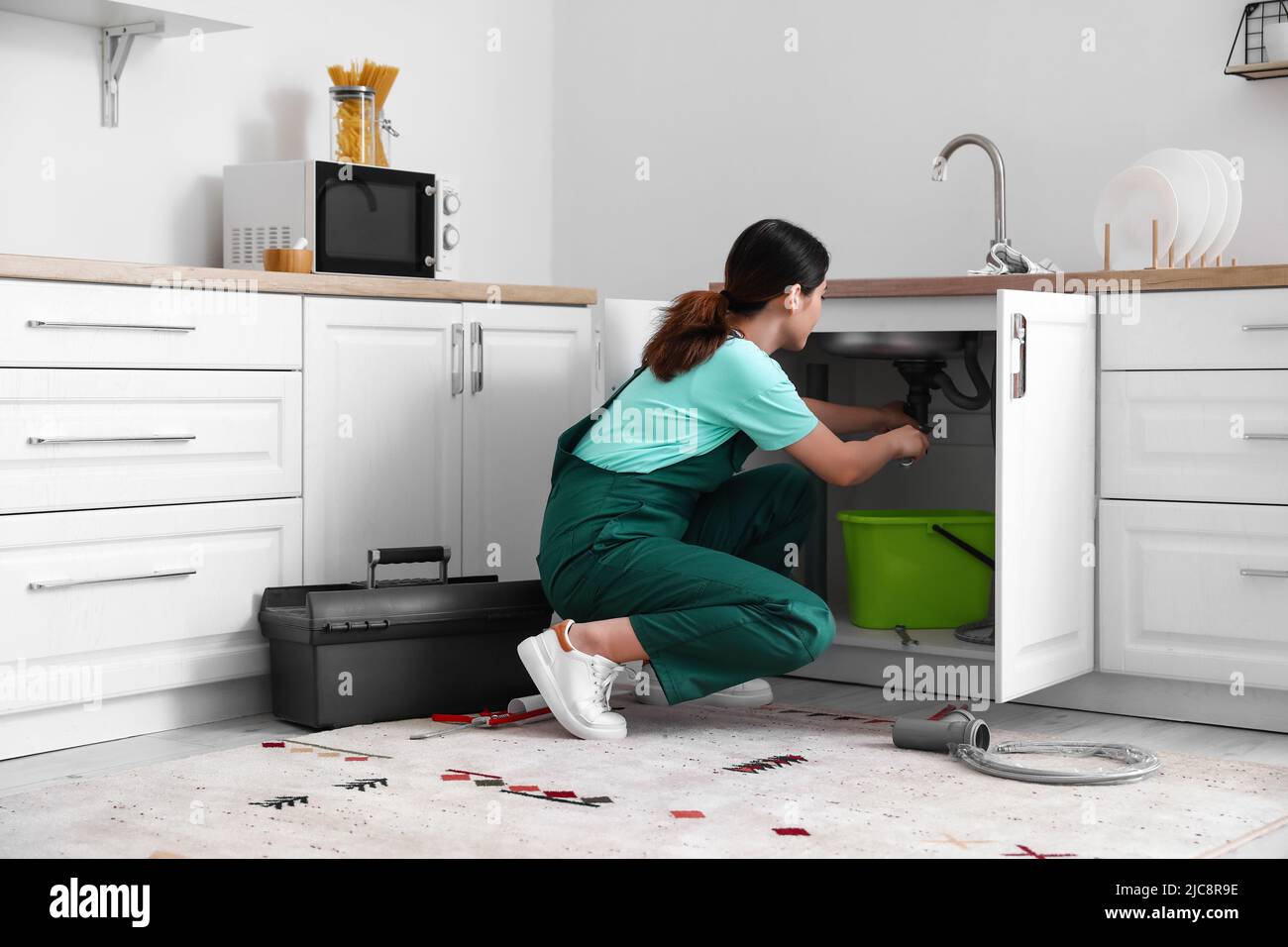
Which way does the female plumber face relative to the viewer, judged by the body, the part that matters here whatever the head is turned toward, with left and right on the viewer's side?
facing away from the viewer and to the right of the viewer

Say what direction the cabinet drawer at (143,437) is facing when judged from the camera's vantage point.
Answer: facing the viewer and to the right of the viewer

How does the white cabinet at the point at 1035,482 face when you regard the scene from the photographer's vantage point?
facing the viewer and to the left of the viewer
